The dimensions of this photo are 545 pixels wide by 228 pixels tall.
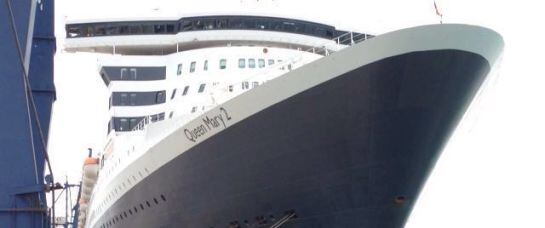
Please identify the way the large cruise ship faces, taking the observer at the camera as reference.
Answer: facing the viewer and to the right of the viewer

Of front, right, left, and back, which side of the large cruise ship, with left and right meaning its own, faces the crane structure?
right
